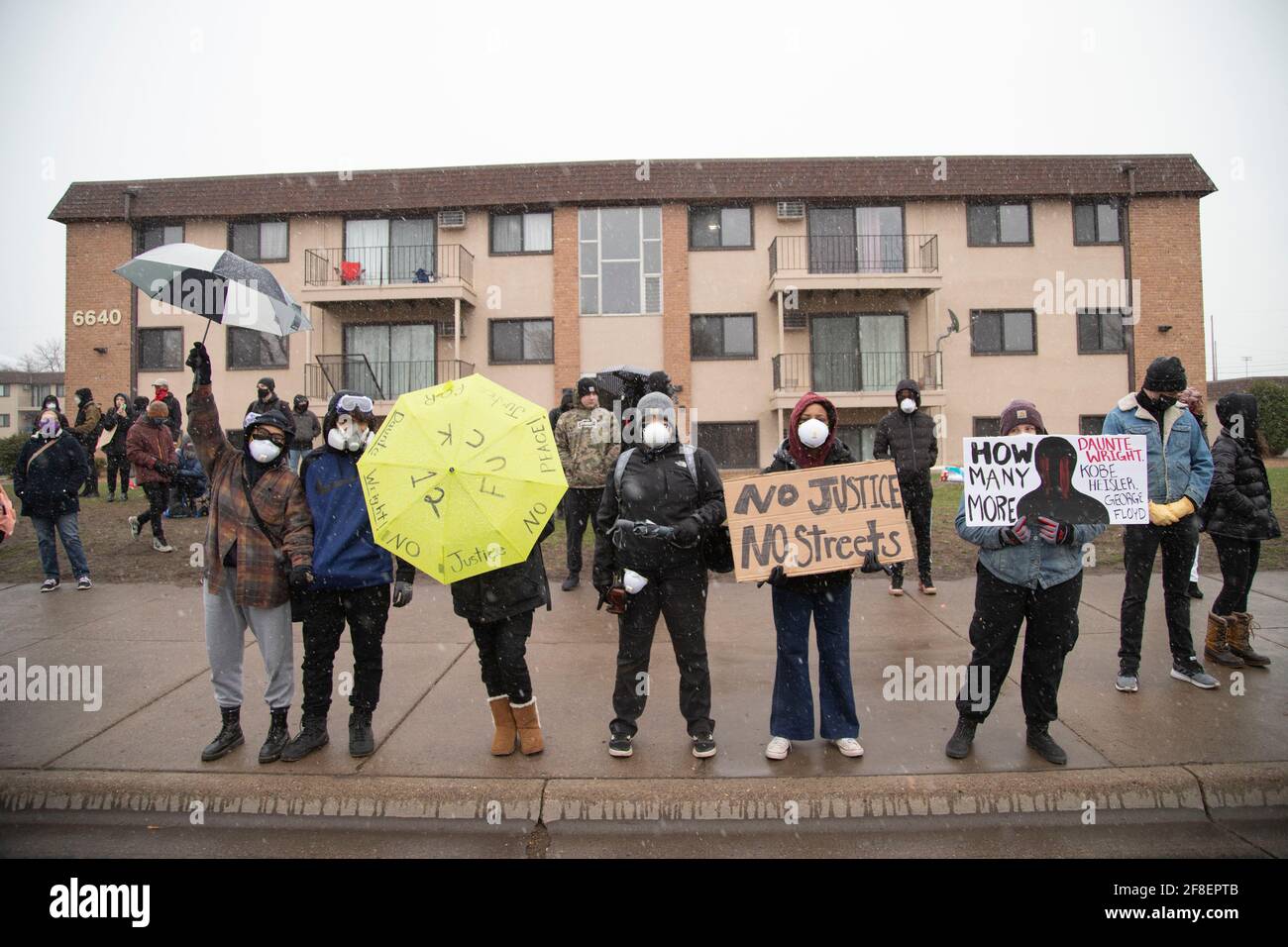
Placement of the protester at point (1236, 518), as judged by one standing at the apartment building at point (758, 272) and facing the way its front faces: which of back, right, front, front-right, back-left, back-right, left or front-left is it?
front

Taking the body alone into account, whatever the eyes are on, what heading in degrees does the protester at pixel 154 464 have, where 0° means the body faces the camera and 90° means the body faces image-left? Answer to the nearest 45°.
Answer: approximately 315°

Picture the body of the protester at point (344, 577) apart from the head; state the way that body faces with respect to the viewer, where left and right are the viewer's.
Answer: facing the viewer

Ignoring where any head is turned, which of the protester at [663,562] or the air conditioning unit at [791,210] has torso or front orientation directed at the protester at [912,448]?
the air conditioning unit

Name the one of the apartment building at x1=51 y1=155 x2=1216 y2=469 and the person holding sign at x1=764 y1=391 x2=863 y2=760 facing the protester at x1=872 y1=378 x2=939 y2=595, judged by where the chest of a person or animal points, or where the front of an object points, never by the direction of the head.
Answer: the apartment building

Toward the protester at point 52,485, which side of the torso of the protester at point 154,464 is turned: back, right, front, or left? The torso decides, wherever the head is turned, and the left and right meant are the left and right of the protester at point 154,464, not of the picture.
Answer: right

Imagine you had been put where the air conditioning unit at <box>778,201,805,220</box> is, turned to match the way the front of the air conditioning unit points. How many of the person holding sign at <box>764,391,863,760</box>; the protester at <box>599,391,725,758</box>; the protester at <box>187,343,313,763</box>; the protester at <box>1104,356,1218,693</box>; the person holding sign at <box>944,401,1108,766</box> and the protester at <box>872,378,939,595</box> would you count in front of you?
6

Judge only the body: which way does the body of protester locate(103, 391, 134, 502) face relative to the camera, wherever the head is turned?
toward the camera

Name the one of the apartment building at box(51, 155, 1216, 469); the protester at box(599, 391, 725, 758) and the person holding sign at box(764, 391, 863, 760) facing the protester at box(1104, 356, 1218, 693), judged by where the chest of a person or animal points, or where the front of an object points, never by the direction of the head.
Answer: the apartment building

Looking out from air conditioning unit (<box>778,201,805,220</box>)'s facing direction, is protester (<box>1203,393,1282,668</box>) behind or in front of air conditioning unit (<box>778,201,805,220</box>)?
in front

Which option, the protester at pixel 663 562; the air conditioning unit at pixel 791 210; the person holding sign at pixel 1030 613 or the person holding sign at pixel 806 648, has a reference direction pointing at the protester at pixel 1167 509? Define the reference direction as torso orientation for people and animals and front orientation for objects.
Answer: the air conditioning unit
